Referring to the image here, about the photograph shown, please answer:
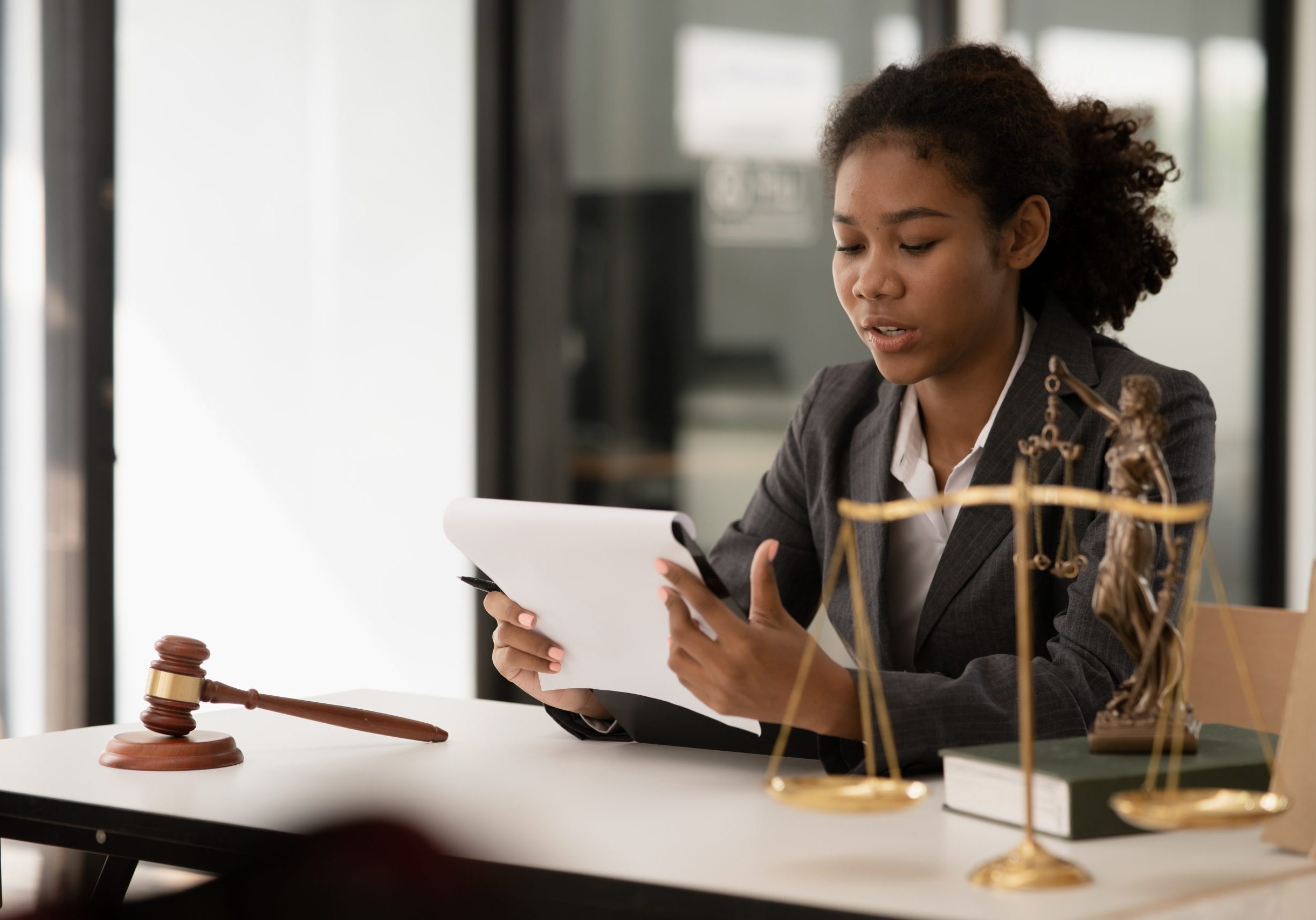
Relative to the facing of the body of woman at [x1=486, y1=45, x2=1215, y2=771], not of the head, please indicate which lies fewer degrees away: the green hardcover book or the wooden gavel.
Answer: the wooden gavel

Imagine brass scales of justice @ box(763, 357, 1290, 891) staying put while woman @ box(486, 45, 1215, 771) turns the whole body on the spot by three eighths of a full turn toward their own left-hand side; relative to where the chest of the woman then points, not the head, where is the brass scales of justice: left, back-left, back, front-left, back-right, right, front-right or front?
right

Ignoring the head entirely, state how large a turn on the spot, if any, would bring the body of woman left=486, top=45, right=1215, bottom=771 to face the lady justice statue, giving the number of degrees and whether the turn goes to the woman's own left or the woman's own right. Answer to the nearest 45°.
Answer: approximately 45° to the woman's own left

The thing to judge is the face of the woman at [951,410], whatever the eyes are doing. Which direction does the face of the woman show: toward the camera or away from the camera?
toward the camera

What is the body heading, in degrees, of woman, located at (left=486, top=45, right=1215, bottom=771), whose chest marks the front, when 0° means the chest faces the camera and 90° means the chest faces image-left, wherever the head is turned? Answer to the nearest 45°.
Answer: approximately 45°

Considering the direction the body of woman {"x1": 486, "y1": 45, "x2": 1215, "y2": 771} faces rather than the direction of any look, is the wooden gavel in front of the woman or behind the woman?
in front
